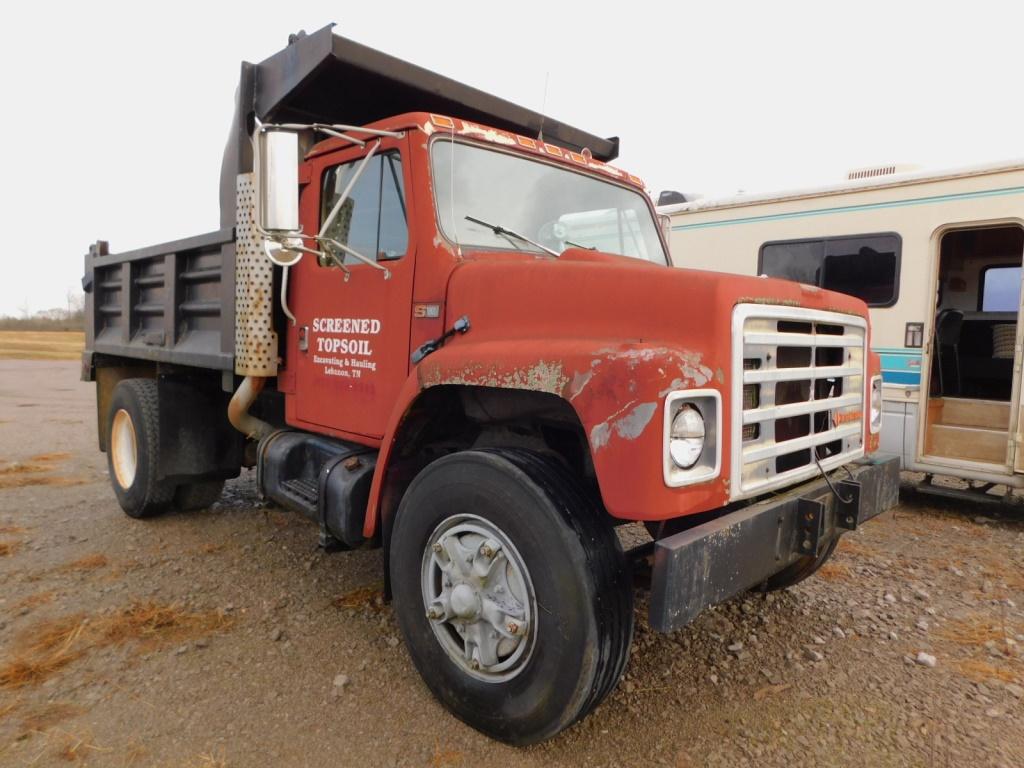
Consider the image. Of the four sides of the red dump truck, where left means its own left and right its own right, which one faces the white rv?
left

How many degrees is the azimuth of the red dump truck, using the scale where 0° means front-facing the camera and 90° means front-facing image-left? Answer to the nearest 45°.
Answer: approximately 315°
